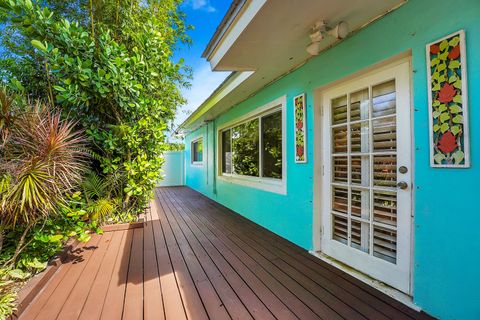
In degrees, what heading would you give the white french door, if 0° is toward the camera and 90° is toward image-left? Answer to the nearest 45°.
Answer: approximately 45°

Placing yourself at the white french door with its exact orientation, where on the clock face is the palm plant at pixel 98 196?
The palm plant is roughly at 1 o'clock from the white french door.

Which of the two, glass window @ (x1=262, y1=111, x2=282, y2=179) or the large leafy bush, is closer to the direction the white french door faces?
the large leafy bush

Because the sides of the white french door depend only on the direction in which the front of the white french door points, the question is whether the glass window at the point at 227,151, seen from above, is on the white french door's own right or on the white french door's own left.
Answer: on the white french door's own right

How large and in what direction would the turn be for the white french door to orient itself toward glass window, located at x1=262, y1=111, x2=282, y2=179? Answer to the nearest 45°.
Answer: approximately 90° to its right

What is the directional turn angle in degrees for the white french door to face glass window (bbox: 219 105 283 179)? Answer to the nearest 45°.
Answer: approximately 90° to its right

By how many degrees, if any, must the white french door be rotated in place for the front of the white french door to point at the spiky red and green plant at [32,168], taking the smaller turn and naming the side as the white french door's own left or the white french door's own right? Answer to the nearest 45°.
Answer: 0° — it already faces it

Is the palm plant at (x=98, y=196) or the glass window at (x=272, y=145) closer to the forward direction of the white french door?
the palm plant
